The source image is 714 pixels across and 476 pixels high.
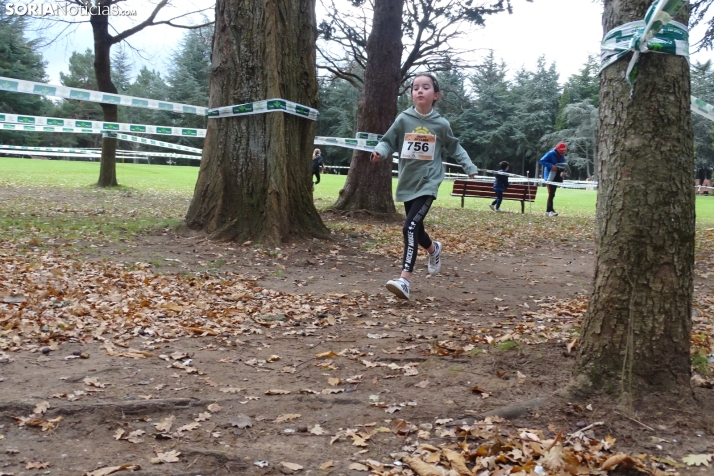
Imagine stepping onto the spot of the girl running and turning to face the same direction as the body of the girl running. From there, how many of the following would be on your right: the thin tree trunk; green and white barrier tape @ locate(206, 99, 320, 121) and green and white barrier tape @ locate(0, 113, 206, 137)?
3

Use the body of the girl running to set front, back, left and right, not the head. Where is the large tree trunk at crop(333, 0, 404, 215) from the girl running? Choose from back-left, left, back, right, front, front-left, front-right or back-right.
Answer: back-right

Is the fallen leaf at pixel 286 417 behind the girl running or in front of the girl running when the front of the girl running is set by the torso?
in front

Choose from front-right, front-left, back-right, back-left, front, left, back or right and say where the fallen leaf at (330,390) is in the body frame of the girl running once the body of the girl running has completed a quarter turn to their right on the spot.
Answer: back-left

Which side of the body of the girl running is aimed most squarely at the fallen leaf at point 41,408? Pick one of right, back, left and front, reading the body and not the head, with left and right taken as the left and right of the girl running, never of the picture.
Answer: front

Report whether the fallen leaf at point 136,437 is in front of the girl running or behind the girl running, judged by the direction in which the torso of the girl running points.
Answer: in front

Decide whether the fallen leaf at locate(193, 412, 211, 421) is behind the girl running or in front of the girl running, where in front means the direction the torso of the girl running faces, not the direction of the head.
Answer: in front

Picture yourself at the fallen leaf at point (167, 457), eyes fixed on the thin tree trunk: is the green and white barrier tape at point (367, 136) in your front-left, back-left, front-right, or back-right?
front-right

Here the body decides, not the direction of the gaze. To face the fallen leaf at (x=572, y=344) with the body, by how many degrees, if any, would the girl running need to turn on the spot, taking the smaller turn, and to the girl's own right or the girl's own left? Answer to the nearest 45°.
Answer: approximately 90° to the girl's own left

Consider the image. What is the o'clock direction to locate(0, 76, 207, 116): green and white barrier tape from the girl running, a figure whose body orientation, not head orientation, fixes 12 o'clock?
The green and white barrier tape is roughly at 3 o'clock from the girl running.

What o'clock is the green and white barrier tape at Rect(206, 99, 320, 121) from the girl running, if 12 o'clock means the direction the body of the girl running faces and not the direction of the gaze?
The green and white barrier tape is roughly at 5 o'clock from the girl running.

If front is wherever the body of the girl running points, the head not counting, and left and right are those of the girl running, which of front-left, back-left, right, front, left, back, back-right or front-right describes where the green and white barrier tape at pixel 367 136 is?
back-right

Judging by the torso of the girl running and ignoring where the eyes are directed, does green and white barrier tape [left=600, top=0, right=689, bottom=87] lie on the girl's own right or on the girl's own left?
on the girl's own left
